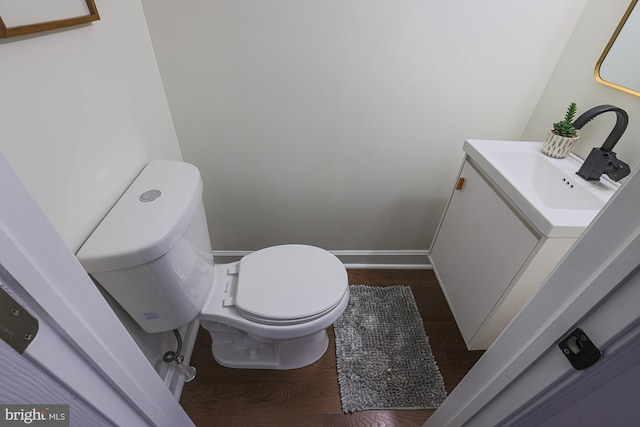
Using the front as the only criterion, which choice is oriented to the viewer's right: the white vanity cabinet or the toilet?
the toilet

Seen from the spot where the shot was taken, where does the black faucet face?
facing the viewer and to the left of the viewer

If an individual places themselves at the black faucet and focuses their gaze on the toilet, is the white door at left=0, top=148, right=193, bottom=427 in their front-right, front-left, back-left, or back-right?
front-left

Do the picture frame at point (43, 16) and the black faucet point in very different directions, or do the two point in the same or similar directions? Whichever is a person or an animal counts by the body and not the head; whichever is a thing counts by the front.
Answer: very different directions

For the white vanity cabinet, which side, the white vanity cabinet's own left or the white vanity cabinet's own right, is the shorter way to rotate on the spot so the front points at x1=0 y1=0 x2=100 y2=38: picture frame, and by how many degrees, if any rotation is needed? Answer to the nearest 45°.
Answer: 0° — it already faces it

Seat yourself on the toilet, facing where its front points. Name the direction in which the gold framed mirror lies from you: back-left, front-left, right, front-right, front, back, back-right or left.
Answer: front

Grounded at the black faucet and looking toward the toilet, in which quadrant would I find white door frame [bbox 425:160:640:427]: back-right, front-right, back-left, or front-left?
front-left

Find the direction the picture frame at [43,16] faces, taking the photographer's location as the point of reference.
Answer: facing the viewer and to the right of the viewer

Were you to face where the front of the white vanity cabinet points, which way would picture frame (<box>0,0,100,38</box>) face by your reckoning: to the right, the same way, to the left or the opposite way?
the opposite way

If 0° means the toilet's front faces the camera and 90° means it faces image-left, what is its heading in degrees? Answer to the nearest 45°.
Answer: approximately 270°

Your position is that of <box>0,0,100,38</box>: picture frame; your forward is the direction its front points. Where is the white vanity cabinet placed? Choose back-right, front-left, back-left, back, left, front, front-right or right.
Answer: front
